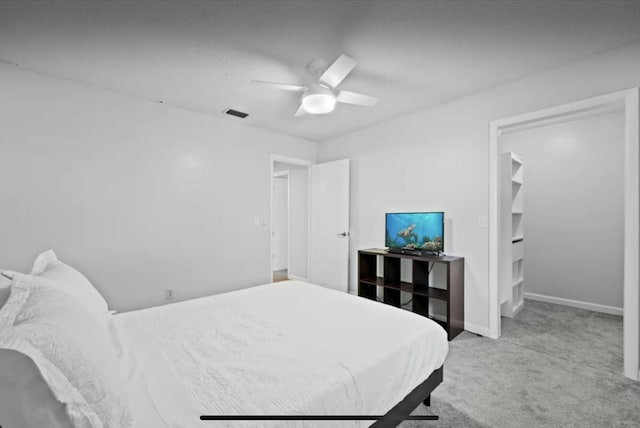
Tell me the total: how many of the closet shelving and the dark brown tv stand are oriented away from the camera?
0

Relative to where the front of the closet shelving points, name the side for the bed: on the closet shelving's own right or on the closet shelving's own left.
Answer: on the closet shelving's own right

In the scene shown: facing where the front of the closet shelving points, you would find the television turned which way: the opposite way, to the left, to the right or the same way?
to the right

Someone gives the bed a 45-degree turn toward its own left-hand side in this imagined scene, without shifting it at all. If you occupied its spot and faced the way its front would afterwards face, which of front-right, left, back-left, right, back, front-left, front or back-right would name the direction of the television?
front-right

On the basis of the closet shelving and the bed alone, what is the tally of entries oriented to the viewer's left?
0

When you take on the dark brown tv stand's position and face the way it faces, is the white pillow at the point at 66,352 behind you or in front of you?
in front

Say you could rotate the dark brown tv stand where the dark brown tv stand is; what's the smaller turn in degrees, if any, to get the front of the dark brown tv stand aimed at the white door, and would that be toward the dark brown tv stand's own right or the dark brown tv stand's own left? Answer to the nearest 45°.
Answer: approximately 90° to the dark brown tv stand's own right

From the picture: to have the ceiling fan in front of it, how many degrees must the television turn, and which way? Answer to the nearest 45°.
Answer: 0° — it already faces it

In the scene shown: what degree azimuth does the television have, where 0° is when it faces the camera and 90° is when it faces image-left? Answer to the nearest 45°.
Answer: approximately 45°

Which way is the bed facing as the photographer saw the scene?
facing away from the viewer and to the right of the viewer

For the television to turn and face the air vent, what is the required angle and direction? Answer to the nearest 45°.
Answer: approximately 45° to its right

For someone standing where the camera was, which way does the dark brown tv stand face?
facing the viewer and to the left of the viewer

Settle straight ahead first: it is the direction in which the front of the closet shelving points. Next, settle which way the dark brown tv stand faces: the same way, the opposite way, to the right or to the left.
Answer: to the right
